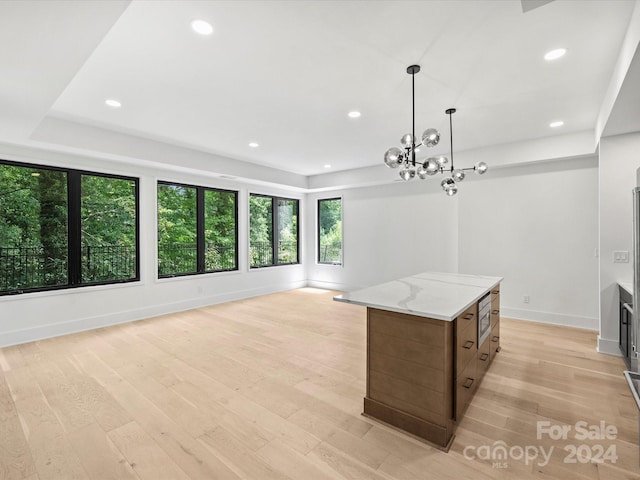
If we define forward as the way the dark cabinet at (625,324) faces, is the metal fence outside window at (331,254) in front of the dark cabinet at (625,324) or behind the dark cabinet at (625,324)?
in front

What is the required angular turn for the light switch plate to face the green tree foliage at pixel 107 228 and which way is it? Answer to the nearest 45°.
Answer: approximately 45° to its right

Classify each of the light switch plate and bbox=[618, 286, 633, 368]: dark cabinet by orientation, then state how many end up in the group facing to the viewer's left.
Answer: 1

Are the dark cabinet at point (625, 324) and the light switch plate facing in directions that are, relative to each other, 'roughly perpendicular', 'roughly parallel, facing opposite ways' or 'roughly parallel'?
roughly perpendicular

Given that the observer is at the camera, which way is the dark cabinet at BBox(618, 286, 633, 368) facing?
facing to the left of the viewer

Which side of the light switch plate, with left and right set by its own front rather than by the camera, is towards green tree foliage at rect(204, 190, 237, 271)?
right

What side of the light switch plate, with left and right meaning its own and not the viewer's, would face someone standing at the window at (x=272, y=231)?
right

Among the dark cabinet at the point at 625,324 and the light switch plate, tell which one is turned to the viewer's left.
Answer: the dark cabinet

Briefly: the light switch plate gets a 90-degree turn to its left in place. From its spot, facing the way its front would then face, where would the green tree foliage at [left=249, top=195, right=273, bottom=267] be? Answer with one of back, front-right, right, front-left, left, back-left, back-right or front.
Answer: back
